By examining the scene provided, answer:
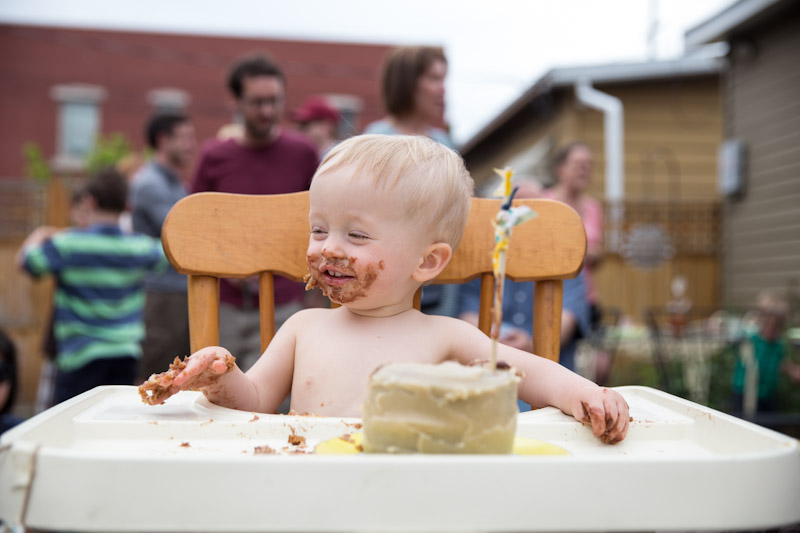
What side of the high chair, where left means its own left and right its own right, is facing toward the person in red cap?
back

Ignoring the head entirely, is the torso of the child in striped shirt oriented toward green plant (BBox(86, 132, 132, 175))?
yes

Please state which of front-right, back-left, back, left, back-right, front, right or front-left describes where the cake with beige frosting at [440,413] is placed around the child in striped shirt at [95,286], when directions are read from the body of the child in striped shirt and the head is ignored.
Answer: back

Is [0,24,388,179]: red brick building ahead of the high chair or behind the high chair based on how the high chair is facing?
behind

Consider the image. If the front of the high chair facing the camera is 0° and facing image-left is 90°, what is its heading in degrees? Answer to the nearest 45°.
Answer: approximately 0°

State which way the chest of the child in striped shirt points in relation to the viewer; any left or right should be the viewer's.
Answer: facing away from the viewer

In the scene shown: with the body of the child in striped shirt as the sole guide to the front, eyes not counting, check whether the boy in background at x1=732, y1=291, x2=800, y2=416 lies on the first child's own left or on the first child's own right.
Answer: on the first child's own right

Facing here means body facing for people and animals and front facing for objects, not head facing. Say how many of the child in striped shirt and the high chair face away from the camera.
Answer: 1

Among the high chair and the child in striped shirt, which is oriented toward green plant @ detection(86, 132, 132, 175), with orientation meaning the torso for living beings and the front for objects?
the child in striped shirt

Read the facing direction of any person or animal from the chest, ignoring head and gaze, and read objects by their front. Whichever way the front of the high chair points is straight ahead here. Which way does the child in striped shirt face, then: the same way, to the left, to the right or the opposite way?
the opposite way

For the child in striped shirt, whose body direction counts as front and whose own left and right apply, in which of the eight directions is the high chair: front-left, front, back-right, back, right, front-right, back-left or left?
back

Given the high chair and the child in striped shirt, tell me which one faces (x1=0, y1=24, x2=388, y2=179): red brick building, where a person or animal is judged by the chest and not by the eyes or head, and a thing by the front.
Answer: the child in striped shirt

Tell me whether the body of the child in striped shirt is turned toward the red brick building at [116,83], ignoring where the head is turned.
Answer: yes

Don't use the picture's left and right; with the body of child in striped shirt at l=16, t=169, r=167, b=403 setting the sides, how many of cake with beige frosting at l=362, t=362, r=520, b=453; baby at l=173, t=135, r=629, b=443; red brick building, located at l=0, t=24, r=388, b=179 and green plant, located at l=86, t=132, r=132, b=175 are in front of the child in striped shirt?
2
